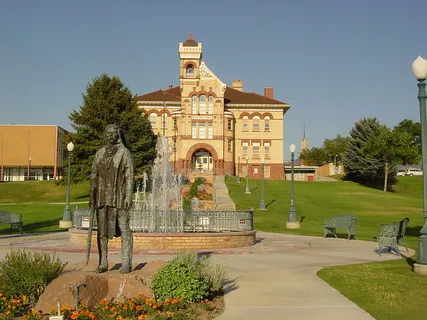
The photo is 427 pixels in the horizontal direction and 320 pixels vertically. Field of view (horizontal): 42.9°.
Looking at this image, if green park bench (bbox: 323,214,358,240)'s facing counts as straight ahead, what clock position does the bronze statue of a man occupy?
The bronze statue of a man is roughly at 11 o'clock from the green park bench.

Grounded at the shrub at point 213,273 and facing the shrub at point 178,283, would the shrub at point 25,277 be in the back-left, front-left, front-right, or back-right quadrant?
front-right

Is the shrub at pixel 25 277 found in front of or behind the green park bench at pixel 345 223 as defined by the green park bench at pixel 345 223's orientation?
in front

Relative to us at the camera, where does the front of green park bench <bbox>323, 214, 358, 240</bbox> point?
facing the viewer and to the left of the viewer

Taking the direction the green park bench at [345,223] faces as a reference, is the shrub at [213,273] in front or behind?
in front

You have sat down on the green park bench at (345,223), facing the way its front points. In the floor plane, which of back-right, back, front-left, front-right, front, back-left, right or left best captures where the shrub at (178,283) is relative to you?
front-left

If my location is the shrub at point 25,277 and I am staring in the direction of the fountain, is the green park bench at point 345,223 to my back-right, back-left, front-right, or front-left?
front-right

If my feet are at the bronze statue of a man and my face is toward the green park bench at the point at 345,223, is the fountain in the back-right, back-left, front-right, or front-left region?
front-left
